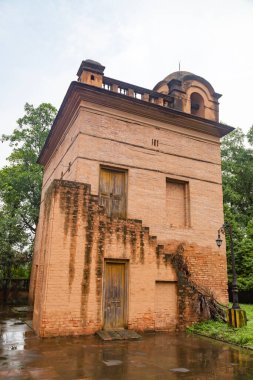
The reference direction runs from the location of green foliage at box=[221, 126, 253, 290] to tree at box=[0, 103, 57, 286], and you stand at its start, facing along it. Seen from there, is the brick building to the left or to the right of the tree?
left

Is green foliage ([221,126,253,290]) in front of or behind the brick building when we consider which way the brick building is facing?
behind

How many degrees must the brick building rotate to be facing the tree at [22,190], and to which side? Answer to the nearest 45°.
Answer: approximately 135° to its right

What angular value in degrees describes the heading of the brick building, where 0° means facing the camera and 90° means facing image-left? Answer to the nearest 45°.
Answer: approximately 0°
